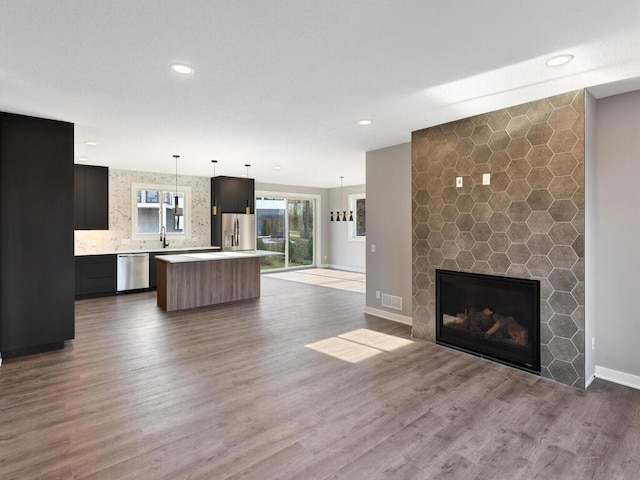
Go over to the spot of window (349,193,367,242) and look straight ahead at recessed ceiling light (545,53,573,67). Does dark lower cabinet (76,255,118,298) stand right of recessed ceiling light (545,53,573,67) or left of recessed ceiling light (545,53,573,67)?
right

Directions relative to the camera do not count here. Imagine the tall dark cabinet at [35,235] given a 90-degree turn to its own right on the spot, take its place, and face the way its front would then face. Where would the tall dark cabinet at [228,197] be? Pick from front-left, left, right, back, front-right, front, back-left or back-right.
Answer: back-left

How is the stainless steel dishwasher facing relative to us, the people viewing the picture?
facing the viewer

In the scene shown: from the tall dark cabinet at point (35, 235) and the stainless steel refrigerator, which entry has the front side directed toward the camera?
the stainless steel refrigerator

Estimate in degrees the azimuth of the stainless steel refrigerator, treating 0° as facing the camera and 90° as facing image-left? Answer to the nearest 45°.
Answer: approximately 0°

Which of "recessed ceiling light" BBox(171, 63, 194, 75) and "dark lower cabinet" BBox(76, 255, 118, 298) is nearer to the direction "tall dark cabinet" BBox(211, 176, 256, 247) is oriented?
the recessed ceiling light

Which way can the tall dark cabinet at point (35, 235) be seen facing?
to the viewer's right

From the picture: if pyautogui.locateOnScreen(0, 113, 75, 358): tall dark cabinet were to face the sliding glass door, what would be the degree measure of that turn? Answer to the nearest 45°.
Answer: approximately 45° to its left

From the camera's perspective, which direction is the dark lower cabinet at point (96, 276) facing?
toward the camera

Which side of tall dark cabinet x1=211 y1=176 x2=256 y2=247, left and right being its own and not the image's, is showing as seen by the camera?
front

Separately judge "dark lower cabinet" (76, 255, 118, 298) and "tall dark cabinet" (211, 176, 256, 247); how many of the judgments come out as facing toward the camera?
2
